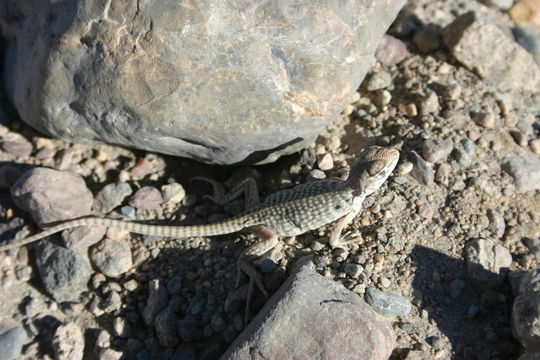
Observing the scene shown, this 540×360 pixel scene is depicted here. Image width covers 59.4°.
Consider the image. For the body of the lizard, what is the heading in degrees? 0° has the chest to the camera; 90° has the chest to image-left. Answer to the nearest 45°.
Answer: approximately 225°

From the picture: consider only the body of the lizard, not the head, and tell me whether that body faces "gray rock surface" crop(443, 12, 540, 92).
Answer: yes

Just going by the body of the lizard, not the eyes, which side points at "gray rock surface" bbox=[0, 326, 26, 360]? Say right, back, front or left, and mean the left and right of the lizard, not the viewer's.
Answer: back

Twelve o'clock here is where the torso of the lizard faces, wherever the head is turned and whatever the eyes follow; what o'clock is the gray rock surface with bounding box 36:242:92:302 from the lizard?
The gray rock surface is roughly at 7 o'clock from the lizard.

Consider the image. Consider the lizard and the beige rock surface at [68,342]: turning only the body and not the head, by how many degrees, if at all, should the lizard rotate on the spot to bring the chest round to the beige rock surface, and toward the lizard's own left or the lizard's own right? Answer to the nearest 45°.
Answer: approximately 180°

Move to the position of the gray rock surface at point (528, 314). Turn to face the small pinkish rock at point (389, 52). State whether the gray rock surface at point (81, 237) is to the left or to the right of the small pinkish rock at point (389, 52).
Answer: left

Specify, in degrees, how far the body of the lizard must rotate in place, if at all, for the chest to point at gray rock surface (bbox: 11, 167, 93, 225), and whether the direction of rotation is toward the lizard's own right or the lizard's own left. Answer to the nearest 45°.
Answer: approximately 135° to the lizard's own left
